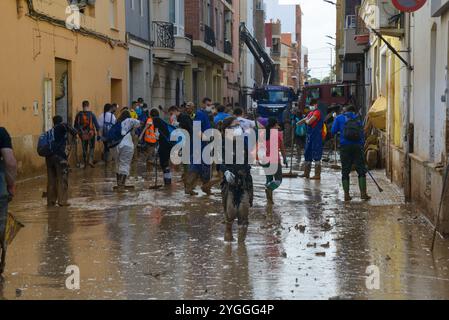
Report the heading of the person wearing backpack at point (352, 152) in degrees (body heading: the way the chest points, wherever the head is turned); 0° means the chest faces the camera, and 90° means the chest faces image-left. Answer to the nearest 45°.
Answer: approximately 180°

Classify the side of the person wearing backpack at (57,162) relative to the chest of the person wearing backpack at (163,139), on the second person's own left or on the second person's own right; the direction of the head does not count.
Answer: on the second person's own left

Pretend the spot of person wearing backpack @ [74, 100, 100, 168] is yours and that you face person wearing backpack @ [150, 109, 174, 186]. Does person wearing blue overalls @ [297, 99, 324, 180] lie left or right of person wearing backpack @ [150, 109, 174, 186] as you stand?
left

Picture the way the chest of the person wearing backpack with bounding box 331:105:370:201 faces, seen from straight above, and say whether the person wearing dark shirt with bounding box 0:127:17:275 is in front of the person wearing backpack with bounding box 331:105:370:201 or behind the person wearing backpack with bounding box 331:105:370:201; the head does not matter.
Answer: behind

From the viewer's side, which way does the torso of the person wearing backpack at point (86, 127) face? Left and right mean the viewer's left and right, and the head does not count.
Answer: facing away from the viewer
